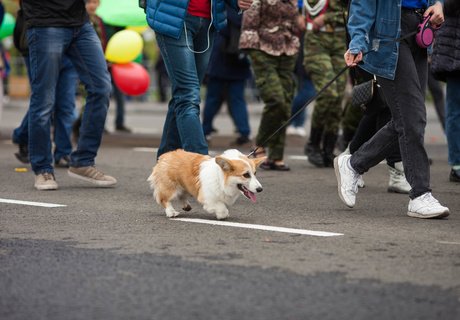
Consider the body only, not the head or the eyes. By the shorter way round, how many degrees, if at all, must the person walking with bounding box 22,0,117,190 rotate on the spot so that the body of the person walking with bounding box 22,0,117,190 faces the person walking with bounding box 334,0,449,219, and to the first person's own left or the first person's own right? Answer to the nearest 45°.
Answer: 0° — they already face them

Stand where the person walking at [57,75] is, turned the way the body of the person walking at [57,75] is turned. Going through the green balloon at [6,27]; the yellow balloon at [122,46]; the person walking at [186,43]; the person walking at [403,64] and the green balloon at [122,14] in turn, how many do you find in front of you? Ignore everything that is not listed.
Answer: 2

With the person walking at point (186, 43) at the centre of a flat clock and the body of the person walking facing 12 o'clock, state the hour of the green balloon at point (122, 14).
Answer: The green balloon is roughly at 7 o'clock from the person walking.

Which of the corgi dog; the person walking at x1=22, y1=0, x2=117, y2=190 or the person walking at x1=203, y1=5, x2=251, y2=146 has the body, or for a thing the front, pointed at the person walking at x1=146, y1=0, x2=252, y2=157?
the person walking at x1=22, y1=0, x2=117, y2=190

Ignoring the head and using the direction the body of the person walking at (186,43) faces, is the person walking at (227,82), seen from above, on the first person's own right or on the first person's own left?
on the first person's own left

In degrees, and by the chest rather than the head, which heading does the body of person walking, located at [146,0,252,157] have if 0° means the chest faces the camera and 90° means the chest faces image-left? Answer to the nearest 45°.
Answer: approximately 315°
